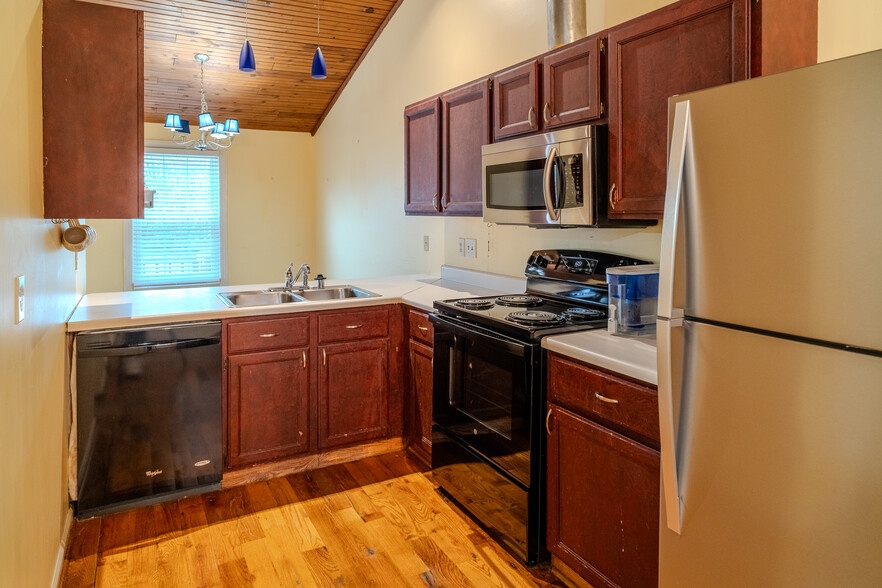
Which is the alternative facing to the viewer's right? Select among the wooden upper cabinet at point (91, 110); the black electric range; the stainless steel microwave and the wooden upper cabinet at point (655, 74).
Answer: the wooden upper cabinet at point (91, 110)

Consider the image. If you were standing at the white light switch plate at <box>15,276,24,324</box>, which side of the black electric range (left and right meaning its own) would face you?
front

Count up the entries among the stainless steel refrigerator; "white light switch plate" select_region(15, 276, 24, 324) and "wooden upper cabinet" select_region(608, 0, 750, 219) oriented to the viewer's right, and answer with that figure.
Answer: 1

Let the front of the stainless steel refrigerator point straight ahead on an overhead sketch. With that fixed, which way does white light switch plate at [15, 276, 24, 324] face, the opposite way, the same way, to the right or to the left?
the opposite way

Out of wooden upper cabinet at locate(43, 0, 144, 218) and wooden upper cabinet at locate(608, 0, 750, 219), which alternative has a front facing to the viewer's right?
wooden upper cabinet at locate(43, 0, 144, 218)

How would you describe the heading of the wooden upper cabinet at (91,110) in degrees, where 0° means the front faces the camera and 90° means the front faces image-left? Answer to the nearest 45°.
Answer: approximately 270°

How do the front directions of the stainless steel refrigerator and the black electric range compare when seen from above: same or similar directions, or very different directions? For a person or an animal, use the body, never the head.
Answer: same or similar directions

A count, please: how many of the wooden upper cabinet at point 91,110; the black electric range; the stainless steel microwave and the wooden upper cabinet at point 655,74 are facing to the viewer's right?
1

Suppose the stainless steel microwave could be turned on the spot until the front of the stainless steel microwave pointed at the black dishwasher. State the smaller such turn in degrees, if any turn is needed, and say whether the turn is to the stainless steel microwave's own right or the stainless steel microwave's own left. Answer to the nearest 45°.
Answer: approximately 45° to the stainless steel microwave's own right

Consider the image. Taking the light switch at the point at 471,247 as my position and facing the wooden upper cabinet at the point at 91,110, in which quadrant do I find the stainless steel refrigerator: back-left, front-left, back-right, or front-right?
front-left

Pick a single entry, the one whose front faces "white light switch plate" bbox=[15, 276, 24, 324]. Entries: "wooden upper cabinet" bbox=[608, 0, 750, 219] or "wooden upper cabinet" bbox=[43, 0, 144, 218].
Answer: "wooden upper cabinet" bbox=[608, 0, 750, 219]

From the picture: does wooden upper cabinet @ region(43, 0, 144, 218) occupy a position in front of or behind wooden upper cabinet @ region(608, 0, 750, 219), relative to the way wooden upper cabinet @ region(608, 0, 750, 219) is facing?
in front

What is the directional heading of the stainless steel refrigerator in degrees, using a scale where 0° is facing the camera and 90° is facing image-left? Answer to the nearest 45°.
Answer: approximately 45°

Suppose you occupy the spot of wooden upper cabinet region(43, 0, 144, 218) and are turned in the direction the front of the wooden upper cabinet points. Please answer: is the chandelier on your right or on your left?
on your left

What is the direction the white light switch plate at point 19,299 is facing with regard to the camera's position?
facing to the right of the viewer

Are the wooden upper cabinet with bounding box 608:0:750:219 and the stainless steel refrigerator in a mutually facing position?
no

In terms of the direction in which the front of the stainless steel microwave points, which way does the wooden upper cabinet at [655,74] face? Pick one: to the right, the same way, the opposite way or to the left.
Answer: the same way

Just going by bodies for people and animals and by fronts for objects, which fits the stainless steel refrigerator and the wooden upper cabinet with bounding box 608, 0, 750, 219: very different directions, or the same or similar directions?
same or similar directions
